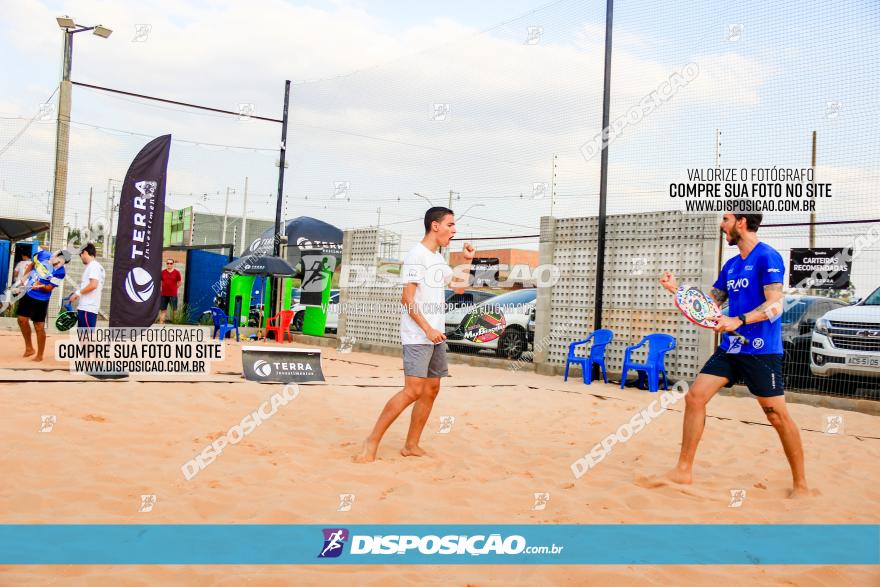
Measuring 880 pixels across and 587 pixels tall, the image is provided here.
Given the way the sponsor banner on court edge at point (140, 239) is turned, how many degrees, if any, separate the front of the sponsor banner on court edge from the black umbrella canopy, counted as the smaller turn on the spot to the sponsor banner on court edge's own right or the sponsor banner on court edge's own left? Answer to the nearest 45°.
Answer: approximately 135° to the sponsor banner on court edge's own left

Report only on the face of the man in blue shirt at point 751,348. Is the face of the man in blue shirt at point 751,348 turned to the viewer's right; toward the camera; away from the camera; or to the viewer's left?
to the viewer's left

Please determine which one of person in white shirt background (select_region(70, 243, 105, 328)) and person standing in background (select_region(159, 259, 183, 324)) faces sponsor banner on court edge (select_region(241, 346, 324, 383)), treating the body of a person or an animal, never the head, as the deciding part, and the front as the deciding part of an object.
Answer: the person standing in background

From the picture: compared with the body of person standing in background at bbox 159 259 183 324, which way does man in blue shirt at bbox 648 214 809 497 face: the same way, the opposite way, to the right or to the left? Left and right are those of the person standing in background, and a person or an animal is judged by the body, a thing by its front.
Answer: to the right

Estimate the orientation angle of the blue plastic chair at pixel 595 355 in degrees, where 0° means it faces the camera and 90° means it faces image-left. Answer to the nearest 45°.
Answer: approximately 45°

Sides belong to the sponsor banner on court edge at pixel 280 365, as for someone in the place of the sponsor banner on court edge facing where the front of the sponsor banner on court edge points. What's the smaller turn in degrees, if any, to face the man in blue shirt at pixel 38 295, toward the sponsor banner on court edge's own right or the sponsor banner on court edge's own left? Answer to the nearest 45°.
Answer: approximately 135° to the sponsor banner on court edge's own right

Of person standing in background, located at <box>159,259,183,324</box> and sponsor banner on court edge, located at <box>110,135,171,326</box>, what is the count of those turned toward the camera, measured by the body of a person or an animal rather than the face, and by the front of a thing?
2

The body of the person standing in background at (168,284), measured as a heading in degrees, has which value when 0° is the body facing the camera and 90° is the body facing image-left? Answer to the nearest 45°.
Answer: approximately 0°

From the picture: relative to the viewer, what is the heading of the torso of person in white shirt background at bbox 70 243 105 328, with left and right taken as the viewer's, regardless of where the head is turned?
facing to the left of the viewer

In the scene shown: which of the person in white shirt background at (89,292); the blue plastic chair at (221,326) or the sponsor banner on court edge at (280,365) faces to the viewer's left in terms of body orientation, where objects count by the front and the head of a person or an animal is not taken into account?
the person in white shirt background

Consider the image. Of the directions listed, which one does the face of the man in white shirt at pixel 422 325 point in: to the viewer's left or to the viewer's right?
to the viewer's right
